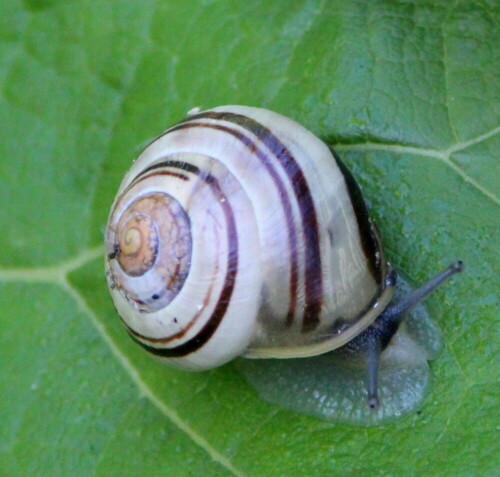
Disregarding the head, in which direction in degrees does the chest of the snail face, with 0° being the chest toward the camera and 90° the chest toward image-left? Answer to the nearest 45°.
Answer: approximately 315°
